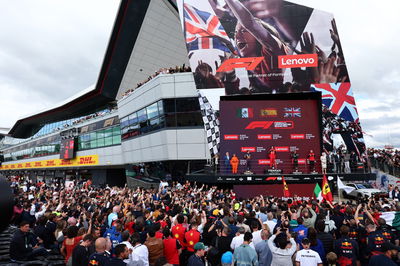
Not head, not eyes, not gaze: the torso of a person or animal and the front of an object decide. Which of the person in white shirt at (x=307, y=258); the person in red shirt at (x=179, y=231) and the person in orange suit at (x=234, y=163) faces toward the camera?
the person in orange suit at (x=234, y=163)

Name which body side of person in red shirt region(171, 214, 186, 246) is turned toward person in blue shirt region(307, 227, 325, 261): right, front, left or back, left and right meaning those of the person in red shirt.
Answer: right

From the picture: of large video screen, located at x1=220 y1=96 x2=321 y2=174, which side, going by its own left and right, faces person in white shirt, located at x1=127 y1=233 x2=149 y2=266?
front

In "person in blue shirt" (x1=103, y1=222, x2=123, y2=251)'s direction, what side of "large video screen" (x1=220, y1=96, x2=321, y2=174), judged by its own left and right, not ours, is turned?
front

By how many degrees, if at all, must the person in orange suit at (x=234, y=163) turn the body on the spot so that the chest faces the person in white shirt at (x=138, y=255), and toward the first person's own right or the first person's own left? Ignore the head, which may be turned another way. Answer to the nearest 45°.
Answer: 0° — they already face them

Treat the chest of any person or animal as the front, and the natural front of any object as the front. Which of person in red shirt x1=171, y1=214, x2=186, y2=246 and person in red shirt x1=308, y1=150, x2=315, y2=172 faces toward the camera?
person in red shirt x1=308, y1=150, x2=315, y2=172

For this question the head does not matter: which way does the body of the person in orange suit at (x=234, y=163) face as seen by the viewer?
toward the camera

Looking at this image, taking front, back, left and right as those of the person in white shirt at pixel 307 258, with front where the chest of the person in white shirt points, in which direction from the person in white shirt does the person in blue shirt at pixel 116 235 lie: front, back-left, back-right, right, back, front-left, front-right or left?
left

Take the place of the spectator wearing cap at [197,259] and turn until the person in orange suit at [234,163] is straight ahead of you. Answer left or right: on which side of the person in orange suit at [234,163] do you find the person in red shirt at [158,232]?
left

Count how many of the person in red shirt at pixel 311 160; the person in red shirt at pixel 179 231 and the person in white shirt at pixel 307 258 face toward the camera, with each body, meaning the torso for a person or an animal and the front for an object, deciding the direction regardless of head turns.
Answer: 1

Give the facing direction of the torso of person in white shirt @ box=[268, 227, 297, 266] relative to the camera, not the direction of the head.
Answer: away from the camera

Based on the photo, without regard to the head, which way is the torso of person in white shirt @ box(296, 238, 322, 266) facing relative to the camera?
away from the camera

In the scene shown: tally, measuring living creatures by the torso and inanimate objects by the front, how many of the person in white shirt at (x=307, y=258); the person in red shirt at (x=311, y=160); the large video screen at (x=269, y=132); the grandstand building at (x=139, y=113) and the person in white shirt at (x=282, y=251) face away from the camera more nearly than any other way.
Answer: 2

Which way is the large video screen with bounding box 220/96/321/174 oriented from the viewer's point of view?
toward the camera

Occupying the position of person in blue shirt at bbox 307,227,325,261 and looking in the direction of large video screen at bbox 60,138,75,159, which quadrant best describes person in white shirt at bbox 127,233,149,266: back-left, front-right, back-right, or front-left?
front-left

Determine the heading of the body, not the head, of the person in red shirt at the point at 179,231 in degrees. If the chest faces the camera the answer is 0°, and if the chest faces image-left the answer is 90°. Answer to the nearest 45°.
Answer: approximately 180°

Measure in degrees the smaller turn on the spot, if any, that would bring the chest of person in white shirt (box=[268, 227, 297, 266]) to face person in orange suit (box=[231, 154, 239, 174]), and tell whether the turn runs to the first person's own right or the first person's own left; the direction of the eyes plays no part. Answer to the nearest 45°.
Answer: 0° — they already face them

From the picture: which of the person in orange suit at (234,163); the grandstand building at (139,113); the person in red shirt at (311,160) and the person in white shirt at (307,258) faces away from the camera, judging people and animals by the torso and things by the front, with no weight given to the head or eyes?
the person in white shirt
